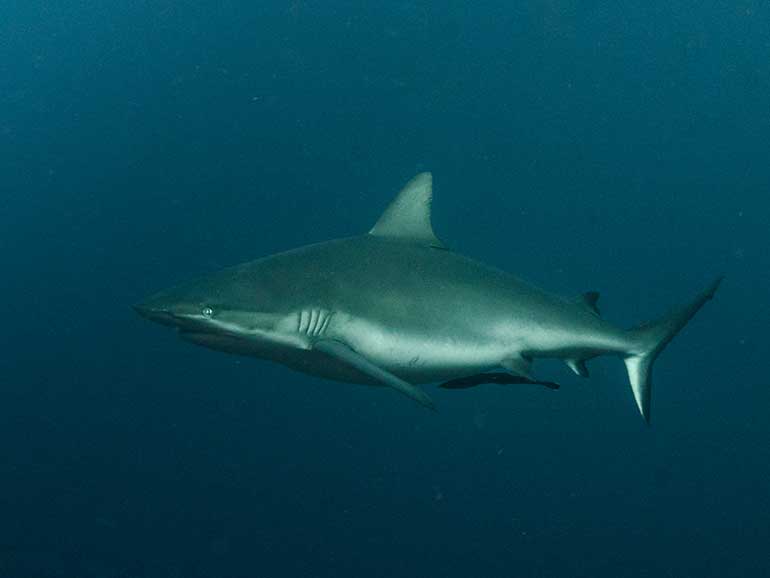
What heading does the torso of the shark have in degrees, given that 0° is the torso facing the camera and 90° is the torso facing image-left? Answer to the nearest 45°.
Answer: approximately 90°
